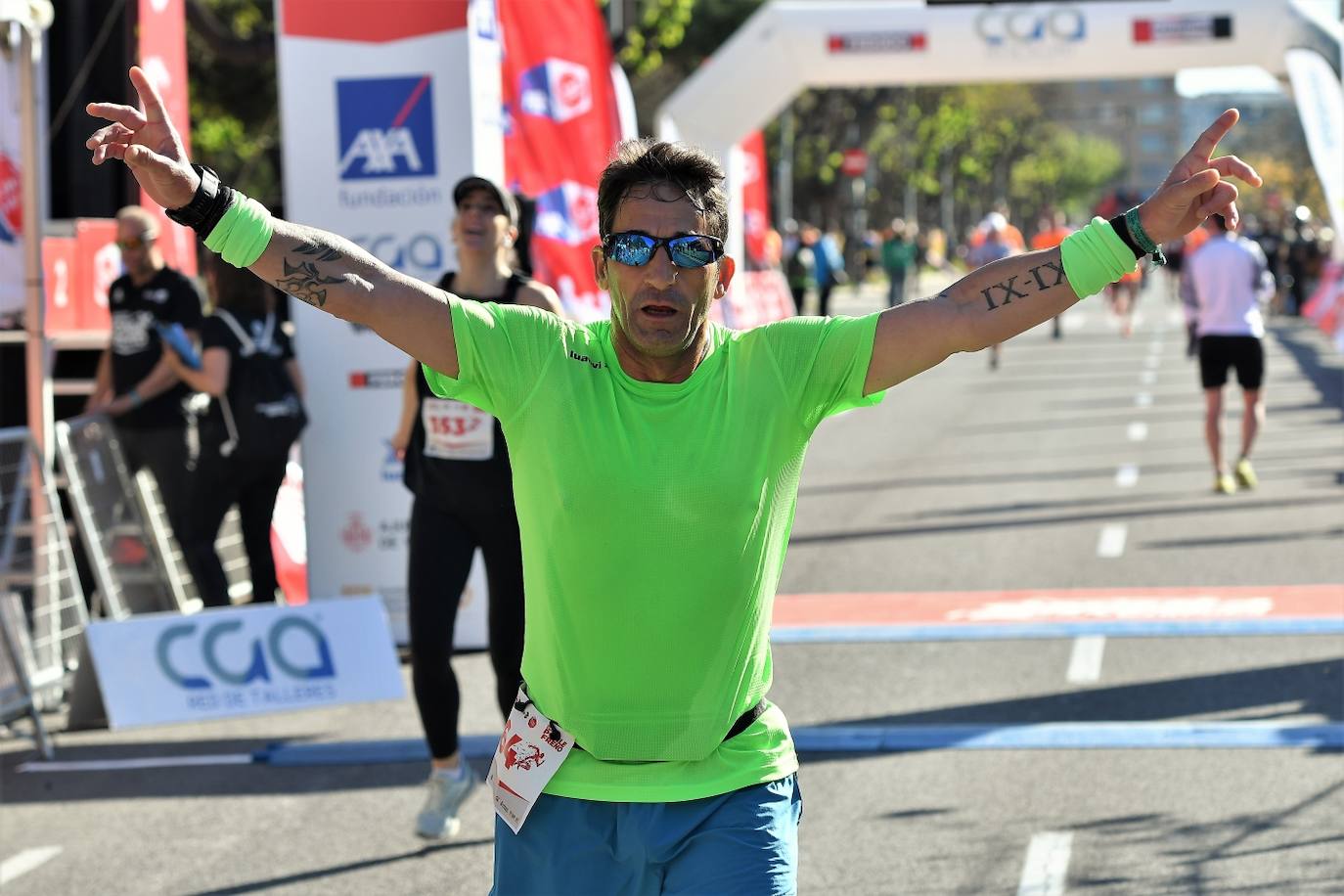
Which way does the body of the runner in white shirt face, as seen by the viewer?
away from the camera

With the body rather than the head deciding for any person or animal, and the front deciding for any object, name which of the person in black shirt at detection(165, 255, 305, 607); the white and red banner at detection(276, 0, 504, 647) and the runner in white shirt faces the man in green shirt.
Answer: the white and red banner

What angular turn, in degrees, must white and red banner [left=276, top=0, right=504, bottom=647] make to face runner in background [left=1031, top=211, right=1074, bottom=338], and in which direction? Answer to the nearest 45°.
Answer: approximately 135° to its left

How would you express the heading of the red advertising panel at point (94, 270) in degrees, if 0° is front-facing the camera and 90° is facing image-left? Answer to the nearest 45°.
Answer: approximately 0°

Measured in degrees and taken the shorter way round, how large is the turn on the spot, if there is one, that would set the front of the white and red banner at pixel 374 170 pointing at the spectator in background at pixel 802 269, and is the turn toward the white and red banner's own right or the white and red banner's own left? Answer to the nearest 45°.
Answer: approximately 180°

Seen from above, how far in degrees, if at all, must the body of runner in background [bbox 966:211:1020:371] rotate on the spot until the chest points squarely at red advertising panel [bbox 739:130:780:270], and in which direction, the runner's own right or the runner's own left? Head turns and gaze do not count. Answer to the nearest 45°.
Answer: approximately 135° to the runner's own right

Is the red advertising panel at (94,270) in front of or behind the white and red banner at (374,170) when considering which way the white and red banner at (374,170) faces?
behind

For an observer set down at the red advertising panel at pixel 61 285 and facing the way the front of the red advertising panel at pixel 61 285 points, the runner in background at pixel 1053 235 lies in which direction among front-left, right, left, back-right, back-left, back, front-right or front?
back-left
